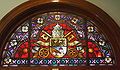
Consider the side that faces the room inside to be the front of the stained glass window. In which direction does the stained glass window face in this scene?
toward the camera
